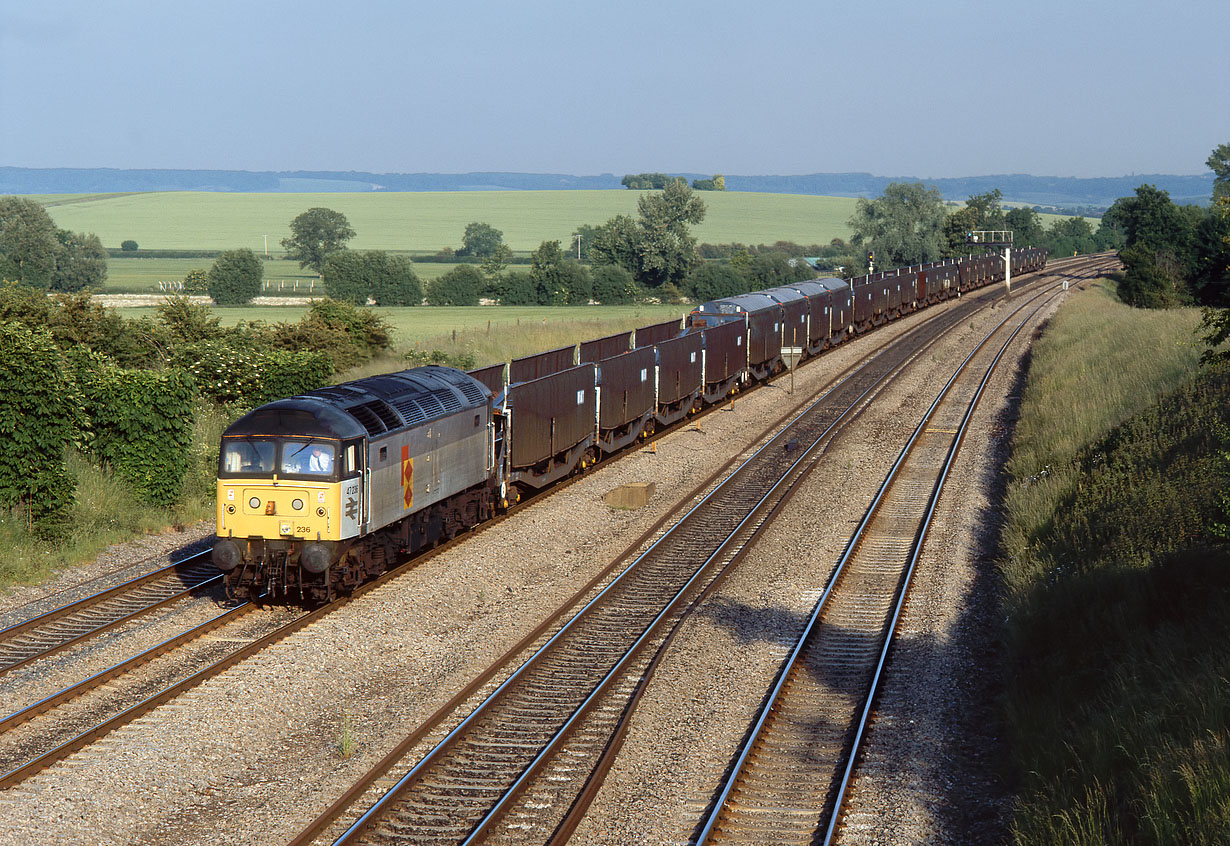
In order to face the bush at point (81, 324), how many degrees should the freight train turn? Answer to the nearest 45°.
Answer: approximately 90° to its right

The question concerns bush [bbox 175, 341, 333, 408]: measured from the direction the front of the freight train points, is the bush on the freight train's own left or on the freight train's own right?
on the freight train's own right

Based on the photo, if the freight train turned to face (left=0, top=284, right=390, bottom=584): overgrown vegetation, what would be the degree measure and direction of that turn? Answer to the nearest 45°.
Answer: approximately 90° to its right

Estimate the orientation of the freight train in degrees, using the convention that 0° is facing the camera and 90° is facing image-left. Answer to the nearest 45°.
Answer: approximately 45°

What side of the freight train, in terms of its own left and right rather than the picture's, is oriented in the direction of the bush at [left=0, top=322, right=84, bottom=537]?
right

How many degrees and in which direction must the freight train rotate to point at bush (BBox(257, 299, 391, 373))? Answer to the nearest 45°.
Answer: approximately 135° to its right
